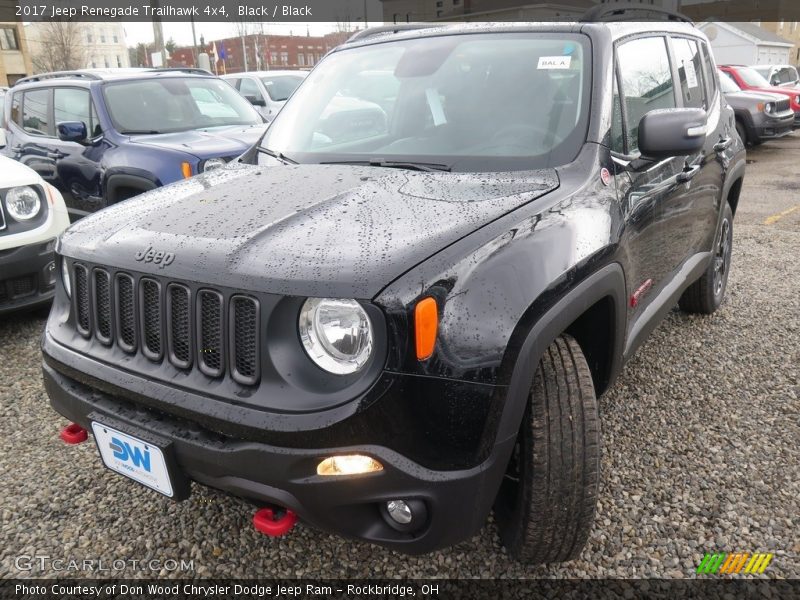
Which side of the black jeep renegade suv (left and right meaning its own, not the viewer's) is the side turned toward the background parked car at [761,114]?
back

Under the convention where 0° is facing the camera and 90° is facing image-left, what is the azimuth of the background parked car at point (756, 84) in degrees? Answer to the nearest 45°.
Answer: approximately 315°

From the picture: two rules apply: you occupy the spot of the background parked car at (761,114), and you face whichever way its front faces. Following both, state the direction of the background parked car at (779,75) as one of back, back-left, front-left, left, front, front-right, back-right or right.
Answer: back-left

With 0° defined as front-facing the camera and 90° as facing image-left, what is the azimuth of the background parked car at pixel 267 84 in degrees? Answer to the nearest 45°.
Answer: approximately 315°

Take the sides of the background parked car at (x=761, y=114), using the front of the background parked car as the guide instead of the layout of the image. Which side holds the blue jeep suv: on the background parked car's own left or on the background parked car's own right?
on the background parked car's own right

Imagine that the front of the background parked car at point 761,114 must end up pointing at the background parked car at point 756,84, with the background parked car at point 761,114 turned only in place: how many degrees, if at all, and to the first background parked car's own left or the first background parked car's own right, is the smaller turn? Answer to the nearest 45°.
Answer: approximately 135° to the first background parked car's own left

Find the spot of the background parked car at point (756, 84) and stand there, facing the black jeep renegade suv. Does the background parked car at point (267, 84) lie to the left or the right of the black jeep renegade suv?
right

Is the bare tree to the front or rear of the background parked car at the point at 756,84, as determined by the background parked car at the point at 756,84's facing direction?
to the rear

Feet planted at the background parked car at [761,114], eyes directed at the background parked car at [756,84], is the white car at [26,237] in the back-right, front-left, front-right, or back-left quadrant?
back-left

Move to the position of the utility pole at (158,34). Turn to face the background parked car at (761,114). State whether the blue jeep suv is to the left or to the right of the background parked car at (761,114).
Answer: right
